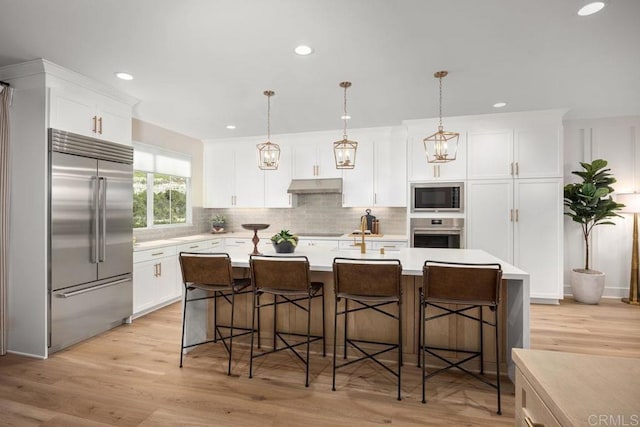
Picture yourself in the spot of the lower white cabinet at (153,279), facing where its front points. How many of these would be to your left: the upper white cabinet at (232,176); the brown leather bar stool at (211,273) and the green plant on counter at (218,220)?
2

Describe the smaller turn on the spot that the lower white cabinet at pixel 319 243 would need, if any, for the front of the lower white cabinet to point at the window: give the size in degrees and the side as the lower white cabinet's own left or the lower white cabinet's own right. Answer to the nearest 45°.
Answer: approximately 90° to the lower white cabinet's own right

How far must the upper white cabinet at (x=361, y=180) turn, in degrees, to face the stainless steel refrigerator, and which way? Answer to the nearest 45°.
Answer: approximately 45° to its right

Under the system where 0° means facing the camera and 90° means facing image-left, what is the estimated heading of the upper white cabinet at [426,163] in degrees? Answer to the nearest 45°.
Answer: approximately 0°

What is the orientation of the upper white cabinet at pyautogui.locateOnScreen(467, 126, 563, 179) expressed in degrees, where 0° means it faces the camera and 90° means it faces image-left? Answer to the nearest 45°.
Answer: approximately 0°

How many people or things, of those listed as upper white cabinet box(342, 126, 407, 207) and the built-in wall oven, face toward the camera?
2

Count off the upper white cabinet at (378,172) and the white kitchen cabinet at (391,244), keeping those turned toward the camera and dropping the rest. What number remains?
2

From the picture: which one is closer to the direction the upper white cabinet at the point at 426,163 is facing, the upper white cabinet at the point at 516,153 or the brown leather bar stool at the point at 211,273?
the brown leather bar stool

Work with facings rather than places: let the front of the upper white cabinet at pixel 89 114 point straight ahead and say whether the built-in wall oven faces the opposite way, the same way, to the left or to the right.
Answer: to the right

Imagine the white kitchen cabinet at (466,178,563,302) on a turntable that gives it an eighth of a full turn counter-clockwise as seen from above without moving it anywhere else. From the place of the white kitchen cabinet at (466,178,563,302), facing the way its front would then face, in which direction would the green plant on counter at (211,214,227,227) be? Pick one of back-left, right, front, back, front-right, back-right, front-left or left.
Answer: back-right

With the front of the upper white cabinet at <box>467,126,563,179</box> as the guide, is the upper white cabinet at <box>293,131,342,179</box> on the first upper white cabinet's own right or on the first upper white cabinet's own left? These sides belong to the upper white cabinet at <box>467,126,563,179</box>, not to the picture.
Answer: on the first upper white cabinet's own right

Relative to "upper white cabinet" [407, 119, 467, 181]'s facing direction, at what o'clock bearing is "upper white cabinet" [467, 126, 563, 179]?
"upper white cabinet" [467, 126, 563, 179] is roughly at 9 o'clock from "upper white cabinet" [407, 119, 467, 181].

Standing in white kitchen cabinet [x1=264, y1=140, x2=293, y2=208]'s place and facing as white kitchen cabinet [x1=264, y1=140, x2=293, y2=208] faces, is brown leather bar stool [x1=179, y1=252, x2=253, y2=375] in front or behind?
in front

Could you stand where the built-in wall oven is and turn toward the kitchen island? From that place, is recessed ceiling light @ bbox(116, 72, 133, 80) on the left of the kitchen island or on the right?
right

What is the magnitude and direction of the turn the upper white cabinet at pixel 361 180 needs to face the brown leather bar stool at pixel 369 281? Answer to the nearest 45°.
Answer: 0° — it already faces it

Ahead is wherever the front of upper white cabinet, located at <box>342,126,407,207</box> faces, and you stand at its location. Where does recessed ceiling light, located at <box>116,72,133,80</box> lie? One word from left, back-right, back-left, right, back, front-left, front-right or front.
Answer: front-right

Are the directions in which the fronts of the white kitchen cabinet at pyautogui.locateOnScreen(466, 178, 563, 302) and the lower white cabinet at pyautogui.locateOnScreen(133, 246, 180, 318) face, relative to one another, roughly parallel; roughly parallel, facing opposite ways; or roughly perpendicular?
roughly perpendicular
